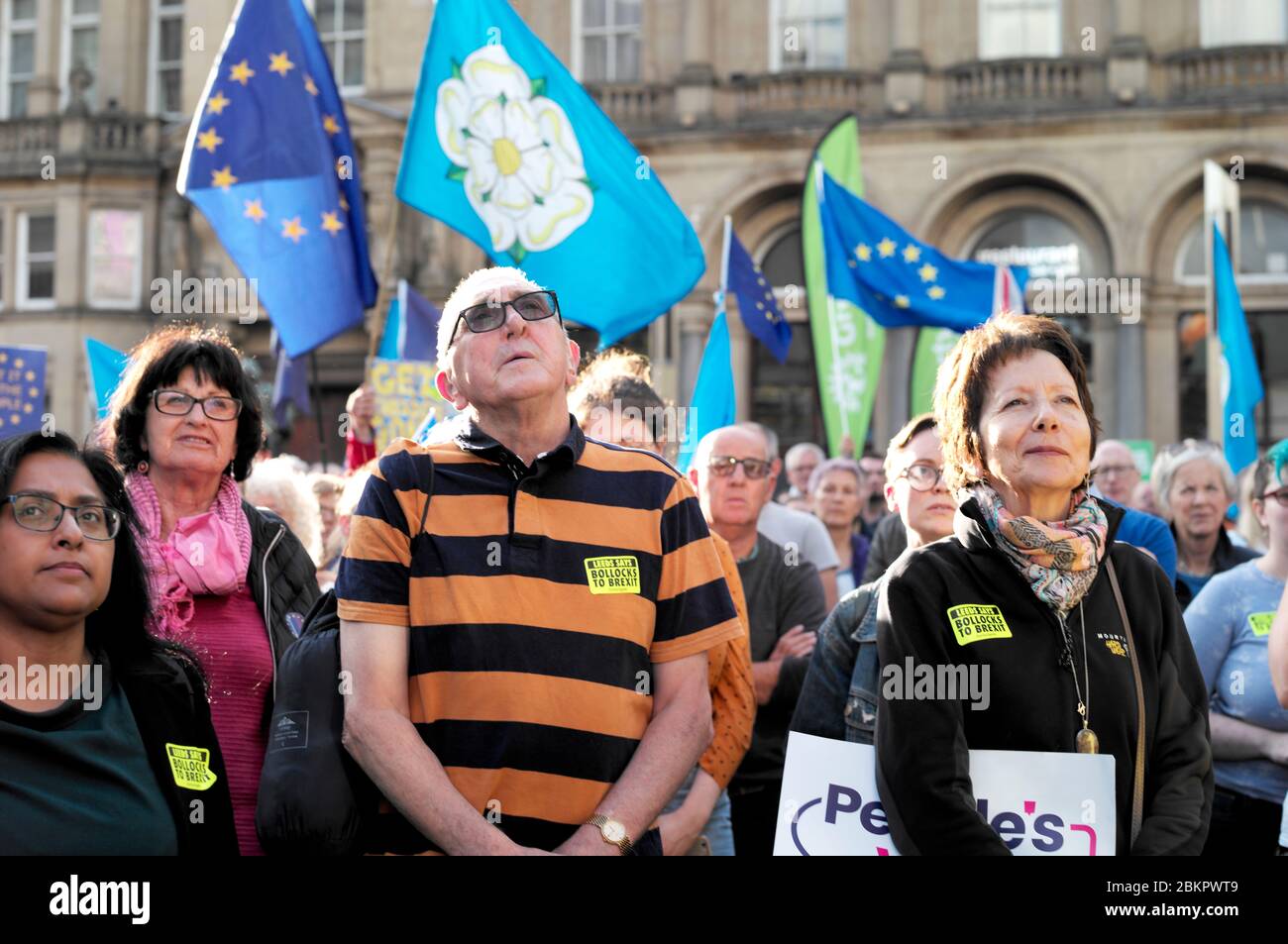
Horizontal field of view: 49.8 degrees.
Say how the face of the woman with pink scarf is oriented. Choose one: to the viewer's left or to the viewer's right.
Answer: to the viewer's right

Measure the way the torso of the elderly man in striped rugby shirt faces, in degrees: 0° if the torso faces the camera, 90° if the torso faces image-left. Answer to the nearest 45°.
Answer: approximately 0°

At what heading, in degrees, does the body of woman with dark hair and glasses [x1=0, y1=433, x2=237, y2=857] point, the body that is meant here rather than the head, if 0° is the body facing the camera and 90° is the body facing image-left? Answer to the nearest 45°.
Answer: approximately 0°

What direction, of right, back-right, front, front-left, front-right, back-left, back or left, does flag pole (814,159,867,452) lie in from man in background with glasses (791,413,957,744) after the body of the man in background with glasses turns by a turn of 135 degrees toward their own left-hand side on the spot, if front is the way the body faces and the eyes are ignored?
front

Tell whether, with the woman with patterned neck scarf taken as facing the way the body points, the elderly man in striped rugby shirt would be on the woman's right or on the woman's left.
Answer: on the woman's right

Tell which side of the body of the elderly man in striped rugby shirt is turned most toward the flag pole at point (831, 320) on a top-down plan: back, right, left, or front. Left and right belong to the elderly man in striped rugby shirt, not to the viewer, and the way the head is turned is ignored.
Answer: back

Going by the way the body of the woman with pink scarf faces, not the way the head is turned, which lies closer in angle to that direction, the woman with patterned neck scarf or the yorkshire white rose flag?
the woman with patterned neck scarf

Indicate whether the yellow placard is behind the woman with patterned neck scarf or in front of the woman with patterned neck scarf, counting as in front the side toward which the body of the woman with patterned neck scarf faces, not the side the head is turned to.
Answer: behind

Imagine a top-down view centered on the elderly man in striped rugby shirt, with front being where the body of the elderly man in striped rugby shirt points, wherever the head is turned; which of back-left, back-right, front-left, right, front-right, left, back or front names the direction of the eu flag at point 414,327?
back

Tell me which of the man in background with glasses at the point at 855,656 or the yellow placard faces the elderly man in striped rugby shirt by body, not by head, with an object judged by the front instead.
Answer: the yellow placard
